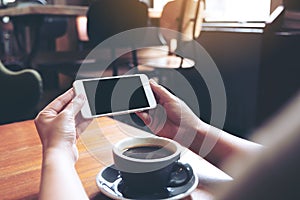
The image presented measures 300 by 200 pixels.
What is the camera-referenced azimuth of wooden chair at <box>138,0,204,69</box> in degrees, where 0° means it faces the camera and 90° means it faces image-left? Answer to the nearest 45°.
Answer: approximately 45°

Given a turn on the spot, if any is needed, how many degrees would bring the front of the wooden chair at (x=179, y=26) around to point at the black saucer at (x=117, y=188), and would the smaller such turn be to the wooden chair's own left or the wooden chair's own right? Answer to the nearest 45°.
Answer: approximately 45° to the wooden chair's own left

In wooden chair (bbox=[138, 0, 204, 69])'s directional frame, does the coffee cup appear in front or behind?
in front

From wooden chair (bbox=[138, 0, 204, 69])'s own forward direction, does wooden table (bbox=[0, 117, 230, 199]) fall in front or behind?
in front
